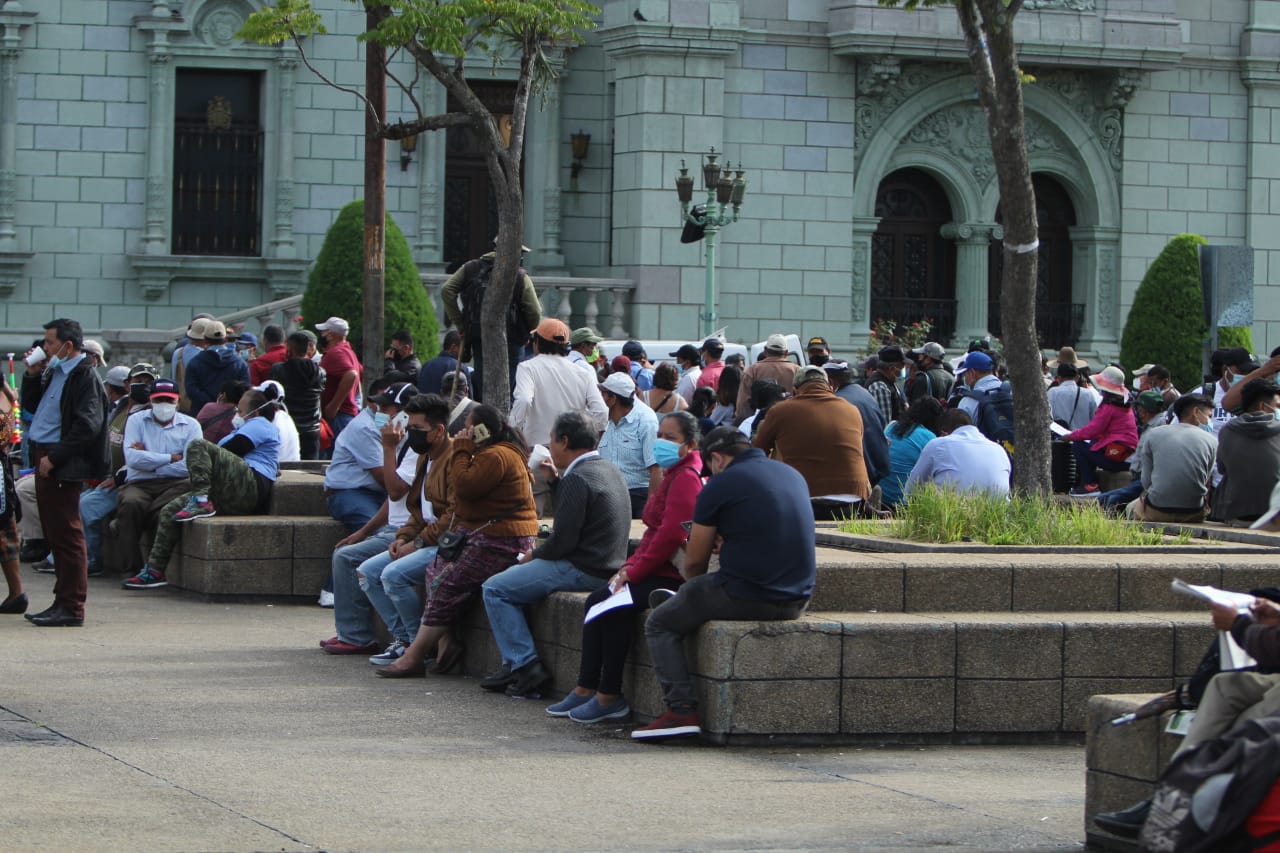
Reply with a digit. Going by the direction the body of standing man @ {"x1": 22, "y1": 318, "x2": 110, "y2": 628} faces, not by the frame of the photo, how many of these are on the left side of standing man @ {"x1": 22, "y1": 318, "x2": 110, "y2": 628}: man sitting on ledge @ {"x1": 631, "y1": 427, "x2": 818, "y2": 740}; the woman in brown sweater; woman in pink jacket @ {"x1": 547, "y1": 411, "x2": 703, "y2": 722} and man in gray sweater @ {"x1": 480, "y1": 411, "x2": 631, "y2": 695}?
4

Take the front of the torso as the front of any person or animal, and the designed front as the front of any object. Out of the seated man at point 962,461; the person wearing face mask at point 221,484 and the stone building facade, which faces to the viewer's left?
the person wearing face mask

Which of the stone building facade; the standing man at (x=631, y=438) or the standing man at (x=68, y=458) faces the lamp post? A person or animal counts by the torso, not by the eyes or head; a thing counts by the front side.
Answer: the stone building facade

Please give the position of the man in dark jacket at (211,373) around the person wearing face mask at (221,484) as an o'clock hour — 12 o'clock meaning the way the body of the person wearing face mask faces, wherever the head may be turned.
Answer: The man in dark jacket is roughly at 3 o'clock from the person wearing face mask.

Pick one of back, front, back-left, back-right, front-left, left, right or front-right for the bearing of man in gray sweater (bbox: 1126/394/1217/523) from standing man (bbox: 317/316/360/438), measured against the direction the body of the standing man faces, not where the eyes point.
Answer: back-left

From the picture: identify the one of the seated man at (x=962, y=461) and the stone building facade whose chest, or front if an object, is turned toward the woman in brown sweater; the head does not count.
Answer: the stone building facade

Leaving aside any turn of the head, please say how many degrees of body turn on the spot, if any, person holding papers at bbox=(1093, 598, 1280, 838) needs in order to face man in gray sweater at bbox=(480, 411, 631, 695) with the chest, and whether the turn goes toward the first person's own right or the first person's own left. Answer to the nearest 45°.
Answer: approximately 45° to the first person's own right

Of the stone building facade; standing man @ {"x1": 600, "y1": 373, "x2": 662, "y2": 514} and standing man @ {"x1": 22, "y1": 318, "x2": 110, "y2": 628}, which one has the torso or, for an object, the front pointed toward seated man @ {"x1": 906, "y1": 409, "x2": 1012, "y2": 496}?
the stone building facade

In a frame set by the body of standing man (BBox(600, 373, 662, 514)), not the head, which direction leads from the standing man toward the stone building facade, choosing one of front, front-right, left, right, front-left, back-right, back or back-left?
back-right

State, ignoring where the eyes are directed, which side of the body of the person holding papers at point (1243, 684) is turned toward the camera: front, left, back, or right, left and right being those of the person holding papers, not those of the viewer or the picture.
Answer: left

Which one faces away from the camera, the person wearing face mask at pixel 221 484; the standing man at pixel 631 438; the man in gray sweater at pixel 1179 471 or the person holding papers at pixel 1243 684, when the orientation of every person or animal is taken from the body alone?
the man in gray sweater

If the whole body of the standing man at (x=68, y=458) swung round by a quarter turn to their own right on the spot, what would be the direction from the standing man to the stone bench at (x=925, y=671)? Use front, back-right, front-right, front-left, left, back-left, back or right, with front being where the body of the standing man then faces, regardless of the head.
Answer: back

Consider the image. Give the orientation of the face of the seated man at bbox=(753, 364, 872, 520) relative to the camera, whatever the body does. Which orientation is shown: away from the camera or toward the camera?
away from the camera

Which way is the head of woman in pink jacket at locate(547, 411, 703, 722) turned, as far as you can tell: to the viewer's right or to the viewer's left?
to the viewer's left

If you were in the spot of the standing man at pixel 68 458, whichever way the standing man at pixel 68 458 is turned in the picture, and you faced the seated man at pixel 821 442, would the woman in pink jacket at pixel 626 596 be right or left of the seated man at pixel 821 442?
right

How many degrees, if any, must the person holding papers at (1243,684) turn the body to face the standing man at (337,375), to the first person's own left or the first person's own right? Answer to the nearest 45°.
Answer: approximately 45° to the first person's own right

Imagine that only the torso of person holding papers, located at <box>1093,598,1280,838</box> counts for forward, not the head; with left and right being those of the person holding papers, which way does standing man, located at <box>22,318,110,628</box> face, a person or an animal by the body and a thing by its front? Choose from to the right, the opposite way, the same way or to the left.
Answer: to the left
